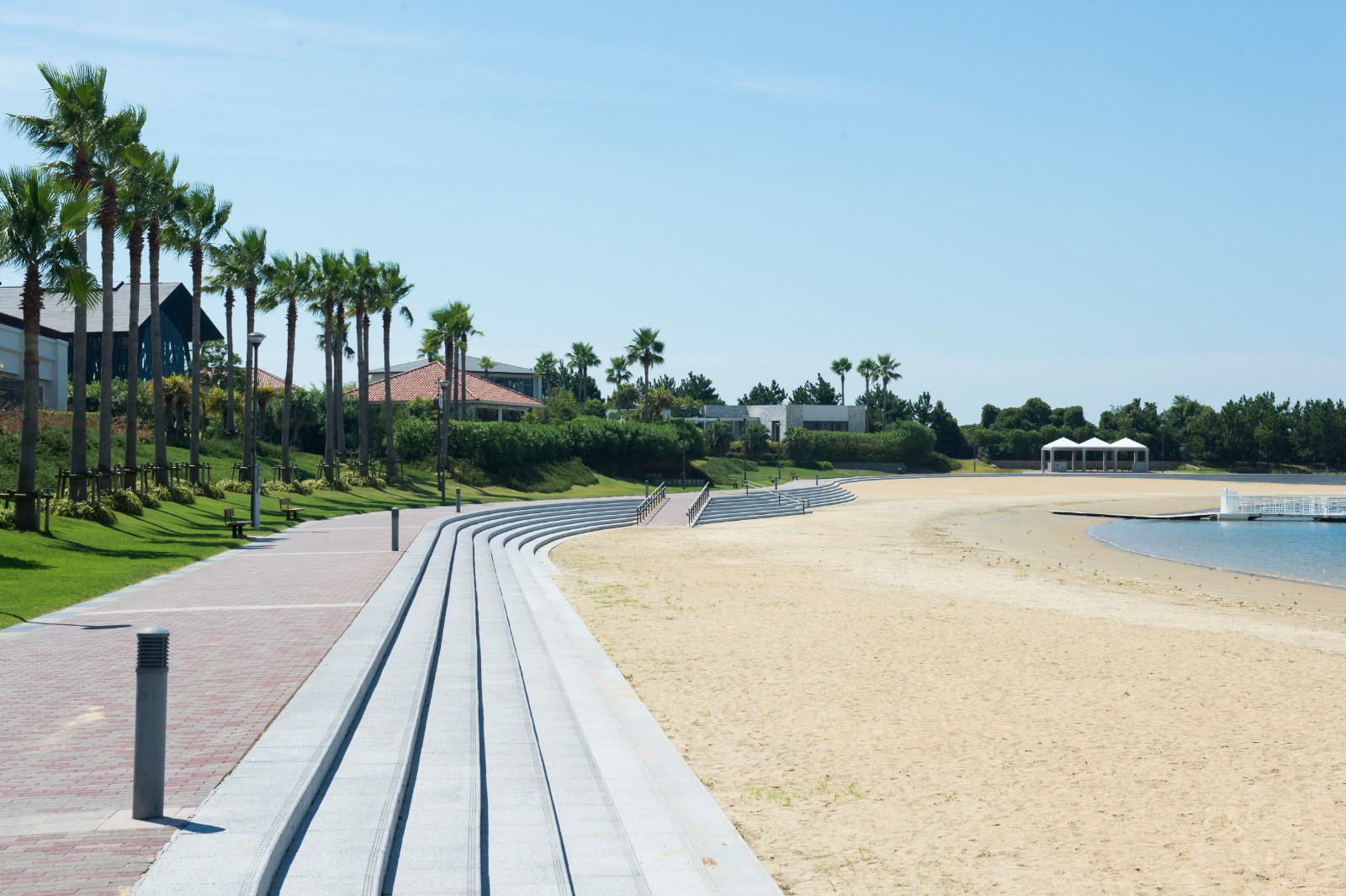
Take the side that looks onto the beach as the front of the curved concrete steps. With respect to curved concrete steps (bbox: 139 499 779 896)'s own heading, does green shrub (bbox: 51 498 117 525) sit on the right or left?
on its left

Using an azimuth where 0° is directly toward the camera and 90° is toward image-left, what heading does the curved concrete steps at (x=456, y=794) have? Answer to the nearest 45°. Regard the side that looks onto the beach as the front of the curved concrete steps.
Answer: approximately 270°

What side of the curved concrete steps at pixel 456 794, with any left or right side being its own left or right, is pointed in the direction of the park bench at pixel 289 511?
left

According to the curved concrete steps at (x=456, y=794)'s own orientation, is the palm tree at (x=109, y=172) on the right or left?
on its left

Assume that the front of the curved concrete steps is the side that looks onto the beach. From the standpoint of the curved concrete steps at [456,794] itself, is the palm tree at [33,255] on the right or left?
on its left

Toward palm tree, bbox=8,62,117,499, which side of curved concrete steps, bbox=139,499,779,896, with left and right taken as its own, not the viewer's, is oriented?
left

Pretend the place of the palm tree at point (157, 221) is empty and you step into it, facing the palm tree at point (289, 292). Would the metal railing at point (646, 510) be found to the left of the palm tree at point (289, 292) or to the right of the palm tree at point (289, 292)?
right

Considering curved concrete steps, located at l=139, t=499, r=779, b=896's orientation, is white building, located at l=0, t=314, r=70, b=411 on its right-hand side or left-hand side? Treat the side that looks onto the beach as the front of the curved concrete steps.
on its left

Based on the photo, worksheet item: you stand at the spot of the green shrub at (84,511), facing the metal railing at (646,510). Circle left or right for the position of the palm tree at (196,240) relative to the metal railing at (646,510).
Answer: left

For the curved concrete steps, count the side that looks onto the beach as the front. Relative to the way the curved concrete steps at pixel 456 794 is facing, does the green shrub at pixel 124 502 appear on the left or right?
on its left
